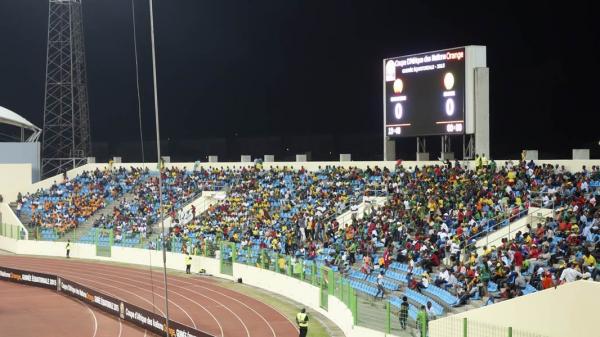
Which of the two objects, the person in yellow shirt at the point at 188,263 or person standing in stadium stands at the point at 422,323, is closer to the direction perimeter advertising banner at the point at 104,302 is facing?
the person standing in stadium stands

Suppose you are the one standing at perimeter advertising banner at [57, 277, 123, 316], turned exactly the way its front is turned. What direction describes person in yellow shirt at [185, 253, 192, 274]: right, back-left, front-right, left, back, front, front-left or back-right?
back

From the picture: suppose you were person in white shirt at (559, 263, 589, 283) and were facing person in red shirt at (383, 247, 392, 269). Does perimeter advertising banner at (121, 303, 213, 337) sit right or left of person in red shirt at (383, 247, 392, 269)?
left

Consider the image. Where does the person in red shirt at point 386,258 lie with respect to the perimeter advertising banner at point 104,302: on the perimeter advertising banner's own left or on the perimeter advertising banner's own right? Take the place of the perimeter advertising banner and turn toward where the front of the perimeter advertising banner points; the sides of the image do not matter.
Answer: on the perimeter advertising banner's own left

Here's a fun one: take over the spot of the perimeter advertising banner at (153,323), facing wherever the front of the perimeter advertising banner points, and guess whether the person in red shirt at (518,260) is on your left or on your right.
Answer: on your left

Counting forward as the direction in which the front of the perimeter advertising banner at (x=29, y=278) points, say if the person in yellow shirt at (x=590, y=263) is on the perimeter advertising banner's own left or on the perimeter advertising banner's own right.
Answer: on the perimeter advertising banner's own left

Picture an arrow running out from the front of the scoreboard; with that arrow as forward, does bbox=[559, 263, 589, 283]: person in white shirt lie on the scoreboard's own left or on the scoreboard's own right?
on the scoreboard's own left

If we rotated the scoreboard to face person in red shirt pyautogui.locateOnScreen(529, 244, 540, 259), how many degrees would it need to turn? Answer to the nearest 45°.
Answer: approximately 45° to its left

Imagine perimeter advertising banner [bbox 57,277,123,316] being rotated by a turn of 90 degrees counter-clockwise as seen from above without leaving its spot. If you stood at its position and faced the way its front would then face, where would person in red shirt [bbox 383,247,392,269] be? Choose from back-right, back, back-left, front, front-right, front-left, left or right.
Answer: front

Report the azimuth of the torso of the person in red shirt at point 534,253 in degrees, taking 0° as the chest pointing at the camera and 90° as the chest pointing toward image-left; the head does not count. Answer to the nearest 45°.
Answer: approximately 45°

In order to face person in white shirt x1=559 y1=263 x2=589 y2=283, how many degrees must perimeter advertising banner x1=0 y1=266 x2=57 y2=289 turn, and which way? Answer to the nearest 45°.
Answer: approximately 90° to its left

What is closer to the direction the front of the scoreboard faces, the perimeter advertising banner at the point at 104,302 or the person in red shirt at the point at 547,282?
the perimeter advertising banner
